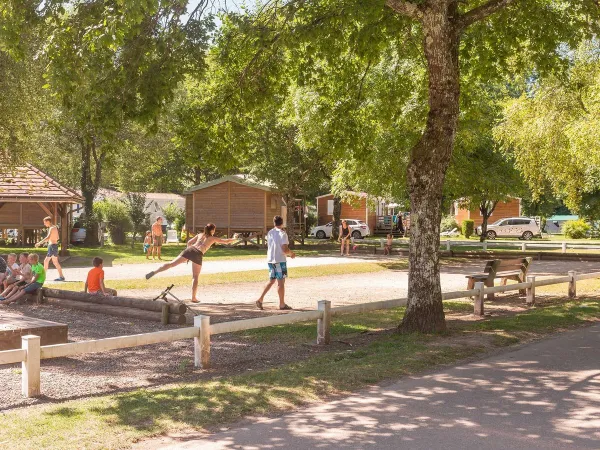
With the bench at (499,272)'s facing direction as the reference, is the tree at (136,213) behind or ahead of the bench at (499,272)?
ahead

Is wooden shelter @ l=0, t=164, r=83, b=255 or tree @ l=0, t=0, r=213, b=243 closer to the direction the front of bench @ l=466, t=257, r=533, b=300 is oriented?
the wooden shelter

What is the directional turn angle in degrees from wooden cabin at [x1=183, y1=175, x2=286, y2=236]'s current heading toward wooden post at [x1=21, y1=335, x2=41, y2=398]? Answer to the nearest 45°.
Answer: approximately 90° to its right

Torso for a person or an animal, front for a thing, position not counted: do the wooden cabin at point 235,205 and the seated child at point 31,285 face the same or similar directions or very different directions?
very different directions

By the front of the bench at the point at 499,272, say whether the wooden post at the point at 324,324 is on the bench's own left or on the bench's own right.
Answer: on the bench's own left
